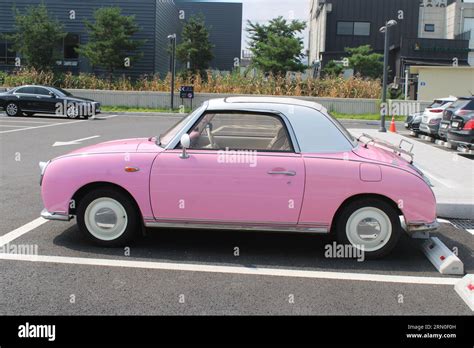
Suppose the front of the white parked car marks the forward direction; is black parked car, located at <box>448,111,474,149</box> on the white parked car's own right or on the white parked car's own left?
on the white parked car's own right

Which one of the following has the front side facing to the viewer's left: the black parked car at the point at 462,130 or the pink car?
the pink car

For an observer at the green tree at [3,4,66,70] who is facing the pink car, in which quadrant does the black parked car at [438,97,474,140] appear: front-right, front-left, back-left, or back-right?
front-left

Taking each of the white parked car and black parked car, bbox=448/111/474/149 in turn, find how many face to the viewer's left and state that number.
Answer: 0

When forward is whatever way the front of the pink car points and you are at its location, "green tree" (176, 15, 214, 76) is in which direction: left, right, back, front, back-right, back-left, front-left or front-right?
right

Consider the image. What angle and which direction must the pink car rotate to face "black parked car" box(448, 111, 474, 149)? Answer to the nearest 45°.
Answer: approximately 135° to its right

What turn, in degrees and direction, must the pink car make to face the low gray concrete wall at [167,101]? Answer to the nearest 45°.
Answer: approximately 90° to its right

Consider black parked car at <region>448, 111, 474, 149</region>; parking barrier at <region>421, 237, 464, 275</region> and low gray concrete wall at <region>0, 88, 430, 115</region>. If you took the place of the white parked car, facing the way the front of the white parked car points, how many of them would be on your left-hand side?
1

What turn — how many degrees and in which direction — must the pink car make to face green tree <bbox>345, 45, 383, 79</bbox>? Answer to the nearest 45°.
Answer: approximately 90° to its right

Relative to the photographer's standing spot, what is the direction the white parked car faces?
facing away from the viewer and to the right of the viewer

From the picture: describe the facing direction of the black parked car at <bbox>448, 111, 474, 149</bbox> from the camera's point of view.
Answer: facing away from the viewer and to the right of the viewer

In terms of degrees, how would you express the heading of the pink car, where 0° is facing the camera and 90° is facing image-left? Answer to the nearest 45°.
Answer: approximately 90°

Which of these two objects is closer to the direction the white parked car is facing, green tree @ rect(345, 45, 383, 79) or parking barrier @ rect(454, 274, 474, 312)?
the green tree
